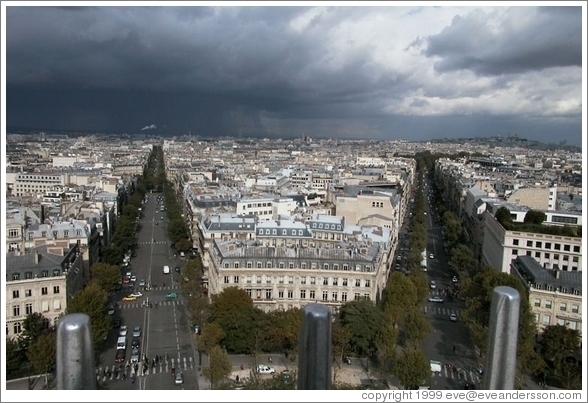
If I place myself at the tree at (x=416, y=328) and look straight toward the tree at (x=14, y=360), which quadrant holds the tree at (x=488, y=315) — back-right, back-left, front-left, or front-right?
back-right

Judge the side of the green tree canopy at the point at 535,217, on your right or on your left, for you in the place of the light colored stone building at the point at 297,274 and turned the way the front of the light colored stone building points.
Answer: on your left

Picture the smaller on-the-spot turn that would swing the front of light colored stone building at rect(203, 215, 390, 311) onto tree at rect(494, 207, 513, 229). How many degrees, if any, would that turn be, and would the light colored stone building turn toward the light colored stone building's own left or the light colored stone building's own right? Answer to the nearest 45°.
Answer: approximately 135° to the light colored stone building's own left

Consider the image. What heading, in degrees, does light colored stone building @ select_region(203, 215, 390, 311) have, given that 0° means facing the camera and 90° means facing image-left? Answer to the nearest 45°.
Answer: approximately 0°

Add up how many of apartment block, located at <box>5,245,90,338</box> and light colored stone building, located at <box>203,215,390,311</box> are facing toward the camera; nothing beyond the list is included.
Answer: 2

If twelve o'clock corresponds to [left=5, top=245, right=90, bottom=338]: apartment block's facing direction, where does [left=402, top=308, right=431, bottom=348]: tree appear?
The tree is roughly at 10 o'clock from the apartment block.

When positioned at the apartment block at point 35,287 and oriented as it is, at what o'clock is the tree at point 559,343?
The tree is roughly at 10 o'clock from the apartment block.

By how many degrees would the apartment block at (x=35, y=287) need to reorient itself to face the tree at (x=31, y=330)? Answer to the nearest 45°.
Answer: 0° — it already faces it

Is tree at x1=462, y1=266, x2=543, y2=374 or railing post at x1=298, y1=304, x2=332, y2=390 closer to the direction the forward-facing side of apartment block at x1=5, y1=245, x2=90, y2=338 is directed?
the railing post

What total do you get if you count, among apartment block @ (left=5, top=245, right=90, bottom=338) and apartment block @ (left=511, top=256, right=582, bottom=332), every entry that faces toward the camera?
2

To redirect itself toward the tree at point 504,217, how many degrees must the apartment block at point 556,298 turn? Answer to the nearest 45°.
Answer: approximately 180°

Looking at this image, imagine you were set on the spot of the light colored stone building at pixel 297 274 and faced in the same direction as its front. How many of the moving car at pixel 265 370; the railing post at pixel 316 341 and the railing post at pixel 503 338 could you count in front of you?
3
